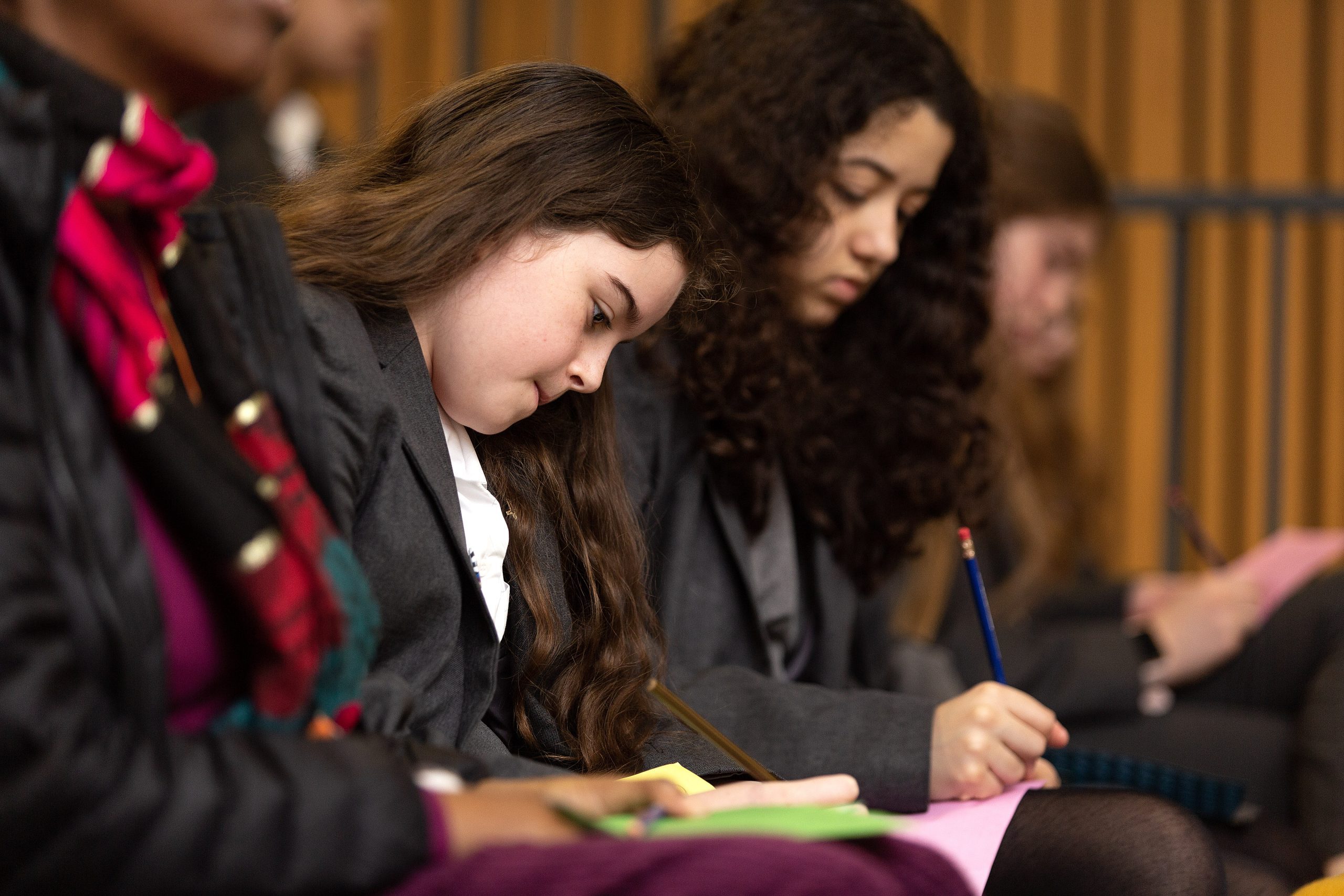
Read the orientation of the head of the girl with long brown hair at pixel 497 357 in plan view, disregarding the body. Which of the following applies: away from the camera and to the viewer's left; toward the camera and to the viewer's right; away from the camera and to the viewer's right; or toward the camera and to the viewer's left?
toward the camera and to the viewer's right

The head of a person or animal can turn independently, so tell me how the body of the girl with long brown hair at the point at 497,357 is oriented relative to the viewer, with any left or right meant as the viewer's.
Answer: facing the viewer and to the right of the viewer

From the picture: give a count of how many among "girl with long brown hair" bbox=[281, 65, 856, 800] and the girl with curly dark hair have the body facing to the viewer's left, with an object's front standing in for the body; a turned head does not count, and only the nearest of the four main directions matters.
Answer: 0

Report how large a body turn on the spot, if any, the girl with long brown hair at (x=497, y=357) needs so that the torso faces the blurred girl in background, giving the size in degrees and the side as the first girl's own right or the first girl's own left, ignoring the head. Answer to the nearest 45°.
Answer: approximately 90° to the first girl's own left

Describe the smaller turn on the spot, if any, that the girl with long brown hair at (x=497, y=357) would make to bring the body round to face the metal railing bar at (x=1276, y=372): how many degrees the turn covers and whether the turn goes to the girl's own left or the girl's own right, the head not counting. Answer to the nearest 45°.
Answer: approximately 90° to the girl's own left

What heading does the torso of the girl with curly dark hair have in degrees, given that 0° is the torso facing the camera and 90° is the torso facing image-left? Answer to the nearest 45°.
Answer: approximately 315°

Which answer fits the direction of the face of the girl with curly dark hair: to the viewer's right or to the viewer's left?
to the viewer's right

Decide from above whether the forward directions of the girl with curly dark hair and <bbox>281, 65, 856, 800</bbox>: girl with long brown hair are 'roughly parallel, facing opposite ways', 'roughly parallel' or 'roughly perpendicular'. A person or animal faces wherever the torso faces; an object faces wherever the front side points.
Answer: roughly parallel

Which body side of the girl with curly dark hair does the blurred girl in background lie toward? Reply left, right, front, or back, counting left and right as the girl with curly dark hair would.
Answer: left
